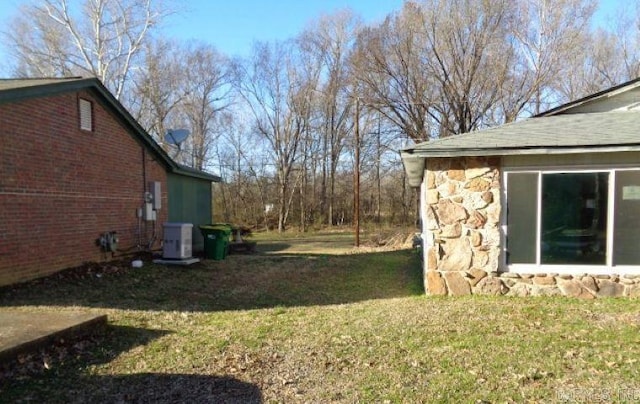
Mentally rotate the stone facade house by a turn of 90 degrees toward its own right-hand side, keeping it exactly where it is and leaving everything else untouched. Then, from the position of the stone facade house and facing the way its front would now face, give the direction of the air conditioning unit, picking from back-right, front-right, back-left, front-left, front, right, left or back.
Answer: front

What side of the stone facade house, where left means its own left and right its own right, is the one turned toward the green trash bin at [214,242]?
right

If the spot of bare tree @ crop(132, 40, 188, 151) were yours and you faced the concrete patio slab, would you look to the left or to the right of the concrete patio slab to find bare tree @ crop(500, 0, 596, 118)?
left

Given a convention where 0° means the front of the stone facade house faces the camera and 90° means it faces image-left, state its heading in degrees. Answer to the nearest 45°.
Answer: approximately 0°

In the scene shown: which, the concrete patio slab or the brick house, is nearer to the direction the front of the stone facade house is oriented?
the concrete patio slab

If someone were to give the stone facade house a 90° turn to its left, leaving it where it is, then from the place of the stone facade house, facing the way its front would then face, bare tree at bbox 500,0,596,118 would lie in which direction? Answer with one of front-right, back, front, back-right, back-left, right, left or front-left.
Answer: left

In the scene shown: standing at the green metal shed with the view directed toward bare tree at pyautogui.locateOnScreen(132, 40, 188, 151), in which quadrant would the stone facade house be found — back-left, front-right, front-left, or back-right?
back-right

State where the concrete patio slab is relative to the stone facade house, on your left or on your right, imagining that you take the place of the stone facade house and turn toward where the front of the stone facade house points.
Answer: on your right

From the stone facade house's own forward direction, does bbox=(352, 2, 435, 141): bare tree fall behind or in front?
behind

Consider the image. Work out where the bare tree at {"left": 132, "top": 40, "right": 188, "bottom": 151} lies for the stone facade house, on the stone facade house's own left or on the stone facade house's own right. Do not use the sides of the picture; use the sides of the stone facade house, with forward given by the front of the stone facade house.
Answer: on the stone facade house's own right

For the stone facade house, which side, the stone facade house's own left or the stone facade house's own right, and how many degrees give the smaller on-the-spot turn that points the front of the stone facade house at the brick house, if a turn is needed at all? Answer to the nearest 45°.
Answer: approximately 90° to the stone facade house's own right
